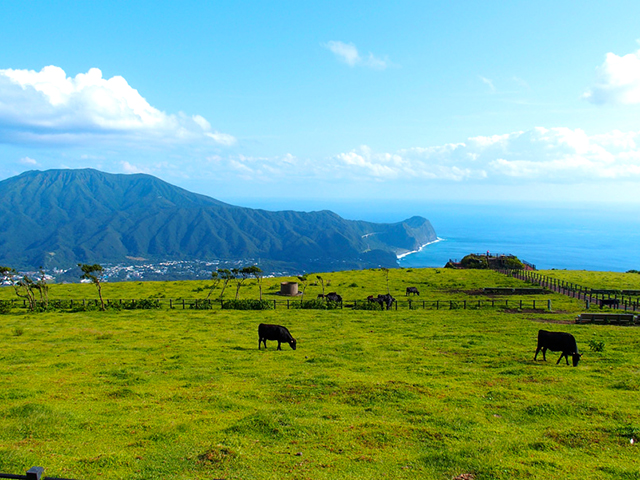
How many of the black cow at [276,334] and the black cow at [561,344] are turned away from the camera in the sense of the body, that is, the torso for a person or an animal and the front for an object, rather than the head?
0

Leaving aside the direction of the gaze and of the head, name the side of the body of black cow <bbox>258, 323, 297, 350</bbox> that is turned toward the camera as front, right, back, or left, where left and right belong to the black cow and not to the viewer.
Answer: right

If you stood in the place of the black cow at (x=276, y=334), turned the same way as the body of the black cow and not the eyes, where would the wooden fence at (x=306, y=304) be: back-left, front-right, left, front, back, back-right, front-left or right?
left

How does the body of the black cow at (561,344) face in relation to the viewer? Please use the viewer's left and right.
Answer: facing the viewer and to the right of the viewer

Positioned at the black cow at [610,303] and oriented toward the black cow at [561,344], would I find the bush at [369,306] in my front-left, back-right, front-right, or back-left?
front-right

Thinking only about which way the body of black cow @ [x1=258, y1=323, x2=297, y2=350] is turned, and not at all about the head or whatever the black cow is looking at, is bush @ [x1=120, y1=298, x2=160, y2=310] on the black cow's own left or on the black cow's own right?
on the black cow's own left

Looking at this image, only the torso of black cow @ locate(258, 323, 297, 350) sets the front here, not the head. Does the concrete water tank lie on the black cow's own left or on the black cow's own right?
on the black cow's own left

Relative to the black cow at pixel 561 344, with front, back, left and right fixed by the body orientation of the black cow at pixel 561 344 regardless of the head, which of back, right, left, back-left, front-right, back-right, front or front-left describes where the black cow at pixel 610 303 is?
back-left

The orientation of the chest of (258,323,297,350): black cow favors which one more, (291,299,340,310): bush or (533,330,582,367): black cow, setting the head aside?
the black cow
